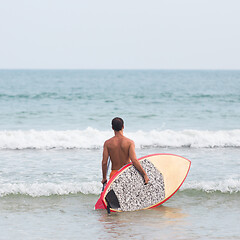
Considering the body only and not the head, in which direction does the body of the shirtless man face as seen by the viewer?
away from the camera
